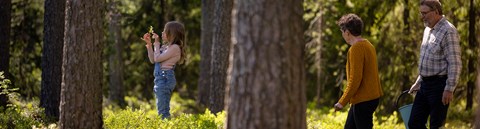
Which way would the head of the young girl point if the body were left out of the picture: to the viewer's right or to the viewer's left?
to the viewer's left

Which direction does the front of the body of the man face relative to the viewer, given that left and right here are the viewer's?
facing the viewer and to the left of the viewer

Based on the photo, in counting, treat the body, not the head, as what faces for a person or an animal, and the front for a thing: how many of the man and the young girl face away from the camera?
0

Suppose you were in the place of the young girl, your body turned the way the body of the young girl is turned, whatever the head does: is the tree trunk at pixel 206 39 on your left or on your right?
on your right

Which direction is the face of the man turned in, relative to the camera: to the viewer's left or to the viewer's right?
to the viewer's left

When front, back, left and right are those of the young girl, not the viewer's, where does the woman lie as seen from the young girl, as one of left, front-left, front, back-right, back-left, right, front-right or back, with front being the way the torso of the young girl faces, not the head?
back-left

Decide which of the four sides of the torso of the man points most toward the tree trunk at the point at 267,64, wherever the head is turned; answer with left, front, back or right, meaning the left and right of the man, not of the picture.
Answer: front

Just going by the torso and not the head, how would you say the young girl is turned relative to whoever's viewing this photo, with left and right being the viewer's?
facing to the left of the viewer

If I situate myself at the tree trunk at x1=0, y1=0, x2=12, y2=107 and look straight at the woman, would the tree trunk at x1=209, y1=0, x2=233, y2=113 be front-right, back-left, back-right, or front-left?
front-left
